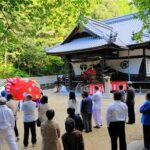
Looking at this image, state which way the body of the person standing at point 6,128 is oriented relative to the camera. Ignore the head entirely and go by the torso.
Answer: away from the camera

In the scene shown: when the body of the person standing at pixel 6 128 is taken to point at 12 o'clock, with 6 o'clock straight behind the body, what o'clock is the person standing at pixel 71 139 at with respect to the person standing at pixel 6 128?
the person standing at pixel 71 139 is roughly at 5 o'clock from the person standing at pixel 6 128.

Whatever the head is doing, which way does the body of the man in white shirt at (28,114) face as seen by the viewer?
away from the camera

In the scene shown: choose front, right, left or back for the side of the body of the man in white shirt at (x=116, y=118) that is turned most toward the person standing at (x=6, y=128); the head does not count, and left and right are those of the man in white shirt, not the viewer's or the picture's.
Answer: left

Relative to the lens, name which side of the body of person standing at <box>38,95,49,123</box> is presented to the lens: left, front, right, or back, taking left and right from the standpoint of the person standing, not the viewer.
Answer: back

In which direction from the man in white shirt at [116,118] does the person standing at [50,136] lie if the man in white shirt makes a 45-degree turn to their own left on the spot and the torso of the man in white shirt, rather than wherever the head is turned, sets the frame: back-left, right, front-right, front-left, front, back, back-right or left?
left

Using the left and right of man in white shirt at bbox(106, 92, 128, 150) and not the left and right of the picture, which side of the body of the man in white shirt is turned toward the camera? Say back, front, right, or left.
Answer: back

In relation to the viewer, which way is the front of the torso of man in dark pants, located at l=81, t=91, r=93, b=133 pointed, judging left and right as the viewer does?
facing away from the viewer and to the left of the viewer

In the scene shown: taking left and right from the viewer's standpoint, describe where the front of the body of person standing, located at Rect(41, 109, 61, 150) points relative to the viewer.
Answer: facing away from the viewer
